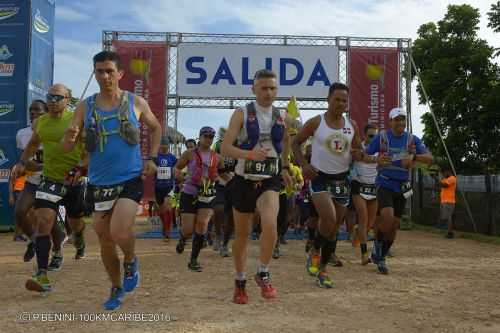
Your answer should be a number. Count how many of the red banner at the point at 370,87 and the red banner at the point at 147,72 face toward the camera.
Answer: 2

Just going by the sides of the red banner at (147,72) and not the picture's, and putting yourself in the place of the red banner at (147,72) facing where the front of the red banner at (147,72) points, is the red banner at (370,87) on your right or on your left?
on your left

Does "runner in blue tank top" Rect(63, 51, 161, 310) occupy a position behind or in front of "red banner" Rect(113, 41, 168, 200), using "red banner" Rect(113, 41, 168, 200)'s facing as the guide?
in front

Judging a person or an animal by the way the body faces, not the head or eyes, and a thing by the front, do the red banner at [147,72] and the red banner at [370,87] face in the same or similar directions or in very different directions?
same or similar directions

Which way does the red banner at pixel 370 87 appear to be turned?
toward the camera

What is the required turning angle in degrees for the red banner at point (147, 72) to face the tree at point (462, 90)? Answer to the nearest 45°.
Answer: approximately 135° to its left

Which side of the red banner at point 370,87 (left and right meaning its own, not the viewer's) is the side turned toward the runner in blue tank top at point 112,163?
front

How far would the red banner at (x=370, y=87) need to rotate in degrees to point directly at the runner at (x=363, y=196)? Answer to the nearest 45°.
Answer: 0° — it already faces them

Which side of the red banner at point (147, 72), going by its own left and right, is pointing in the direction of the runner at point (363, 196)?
front

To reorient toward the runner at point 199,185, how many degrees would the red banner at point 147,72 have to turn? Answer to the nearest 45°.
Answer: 0° — it already faces them

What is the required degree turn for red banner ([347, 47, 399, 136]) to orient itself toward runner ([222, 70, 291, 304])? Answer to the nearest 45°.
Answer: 0° — it already faces them

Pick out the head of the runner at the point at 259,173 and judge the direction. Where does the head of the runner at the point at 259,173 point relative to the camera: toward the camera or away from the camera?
toward the camera

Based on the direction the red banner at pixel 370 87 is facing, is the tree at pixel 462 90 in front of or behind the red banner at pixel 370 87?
behind

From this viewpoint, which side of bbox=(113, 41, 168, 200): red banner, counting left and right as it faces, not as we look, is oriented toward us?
front

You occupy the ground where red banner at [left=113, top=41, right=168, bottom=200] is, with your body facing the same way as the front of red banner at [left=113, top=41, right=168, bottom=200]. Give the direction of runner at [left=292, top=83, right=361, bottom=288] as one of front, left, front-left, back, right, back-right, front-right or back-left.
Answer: front
